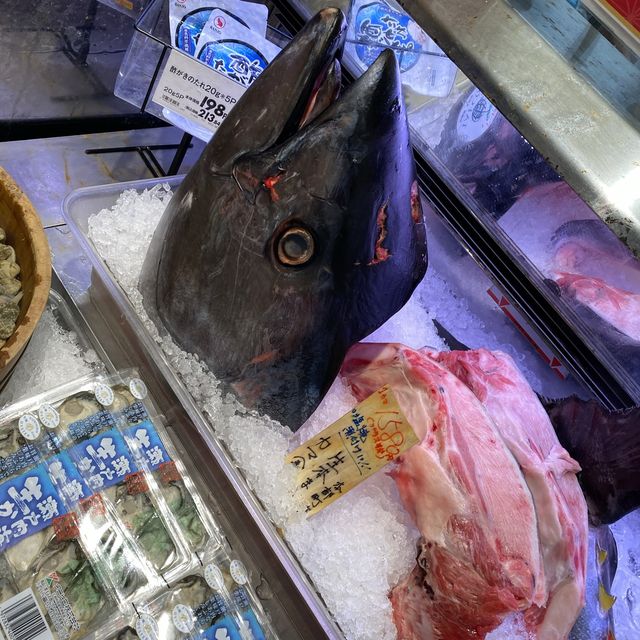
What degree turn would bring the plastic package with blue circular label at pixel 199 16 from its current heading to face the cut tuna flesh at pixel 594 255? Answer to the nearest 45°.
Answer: approximately 45° to its left

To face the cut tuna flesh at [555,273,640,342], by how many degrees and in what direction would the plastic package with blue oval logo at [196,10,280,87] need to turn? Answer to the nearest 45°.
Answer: approximately 45° to its left

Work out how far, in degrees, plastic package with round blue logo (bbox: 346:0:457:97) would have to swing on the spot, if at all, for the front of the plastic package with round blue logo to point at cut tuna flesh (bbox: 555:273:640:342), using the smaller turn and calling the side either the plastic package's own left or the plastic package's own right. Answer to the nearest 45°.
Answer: approximately 45° to the plastic package's own left

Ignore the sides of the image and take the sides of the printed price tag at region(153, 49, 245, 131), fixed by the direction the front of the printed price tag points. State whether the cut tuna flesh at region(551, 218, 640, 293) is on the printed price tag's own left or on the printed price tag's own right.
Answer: on the printed price tag's own left

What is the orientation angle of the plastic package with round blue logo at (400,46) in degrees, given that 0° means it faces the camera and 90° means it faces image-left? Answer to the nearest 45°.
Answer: approximately 0°

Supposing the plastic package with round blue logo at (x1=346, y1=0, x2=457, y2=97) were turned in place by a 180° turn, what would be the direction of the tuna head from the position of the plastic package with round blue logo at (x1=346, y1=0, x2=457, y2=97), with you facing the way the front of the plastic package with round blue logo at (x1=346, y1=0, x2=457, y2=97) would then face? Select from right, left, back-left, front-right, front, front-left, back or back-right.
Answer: back

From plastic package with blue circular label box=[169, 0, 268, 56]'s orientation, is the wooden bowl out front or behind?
out front

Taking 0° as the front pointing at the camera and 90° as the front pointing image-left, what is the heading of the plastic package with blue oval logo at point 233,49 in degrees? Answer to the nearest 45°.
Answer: approximately 0°
